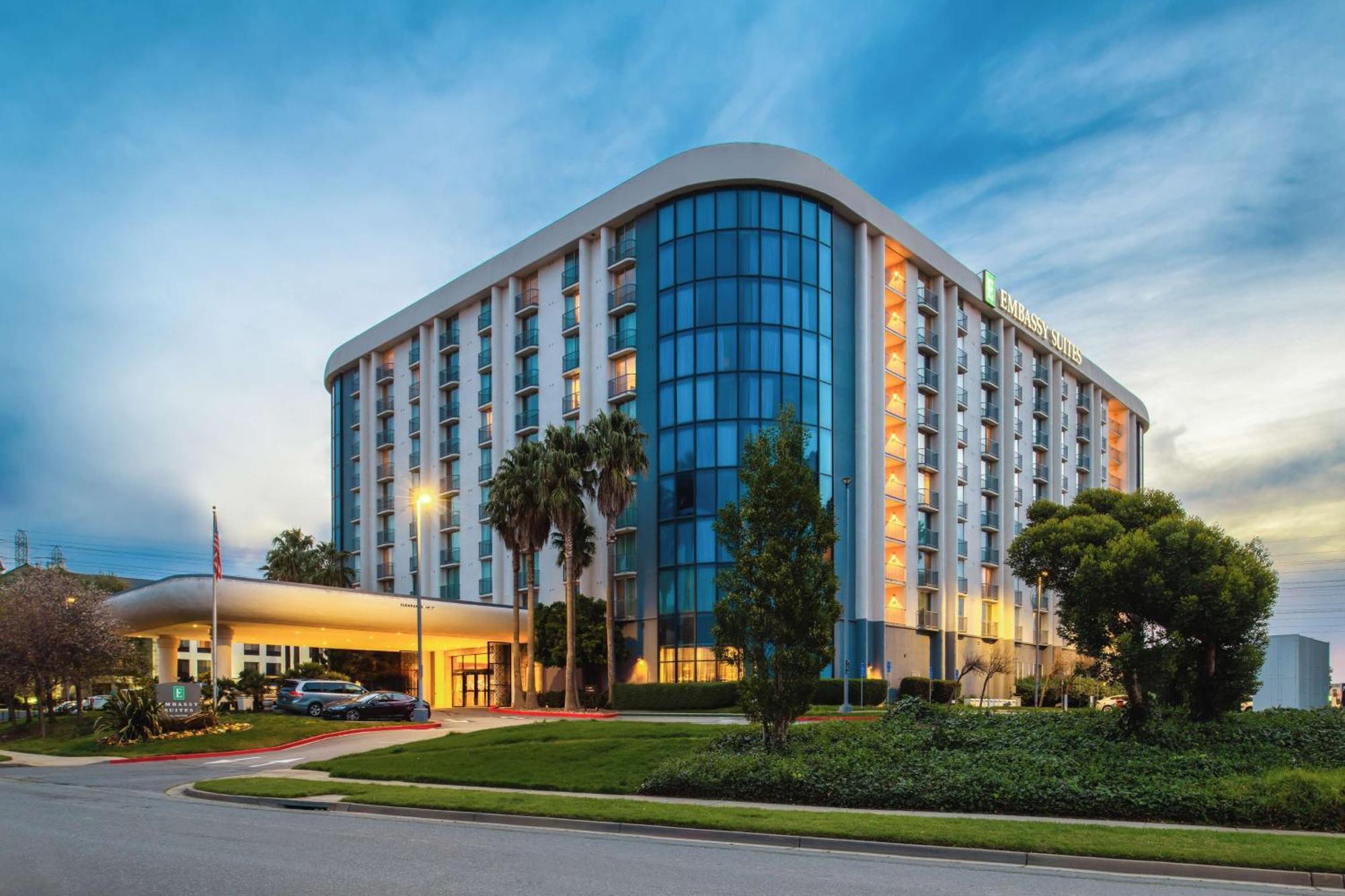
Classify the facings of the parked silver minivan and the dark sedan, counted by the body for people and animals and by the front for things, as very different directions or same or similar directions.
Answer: very different directions

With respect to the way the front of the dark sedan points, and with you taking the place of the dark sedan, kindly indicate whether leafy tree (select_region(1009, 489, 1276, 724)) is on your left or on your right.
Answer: on your left
